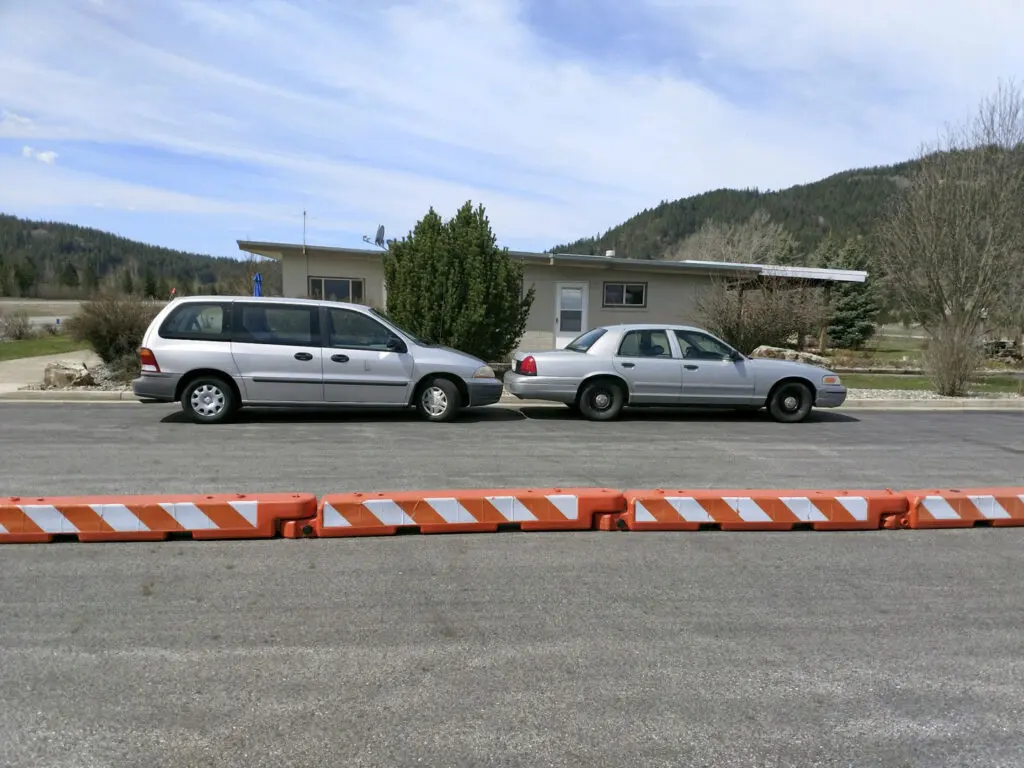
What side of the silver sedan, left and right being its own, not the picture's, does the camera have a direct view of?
right

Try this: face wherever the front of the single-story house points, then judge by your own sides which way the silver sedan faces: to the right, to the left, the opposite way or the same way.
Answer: to the left

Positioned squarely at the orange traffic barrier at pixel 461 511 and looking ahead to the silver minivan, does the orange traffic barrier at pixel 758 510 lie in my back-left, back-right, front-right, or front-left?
back-right

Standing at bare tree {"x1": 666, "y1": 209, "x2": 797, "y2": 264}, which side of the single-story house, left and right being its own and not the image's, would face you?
back

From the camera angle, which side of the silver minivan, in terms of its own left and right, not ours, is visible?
right

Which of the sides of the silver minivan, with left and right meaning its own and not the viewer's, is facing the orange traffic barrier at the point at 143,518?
right

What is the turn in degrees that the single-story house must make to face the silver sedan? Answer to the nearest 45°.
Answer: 0° — it already faces it

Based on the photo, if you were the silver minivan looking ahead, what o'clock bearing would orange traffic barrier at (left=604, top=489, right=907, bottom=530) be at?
The orange traffic barrier is roughly at 2 o'clock from the silver minivan.

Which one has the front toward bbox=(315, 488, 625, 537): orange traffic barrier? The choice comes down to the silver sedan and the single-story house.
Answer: the single-story house

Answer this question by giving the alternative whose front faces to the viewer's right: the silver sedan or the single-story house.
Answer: the silver sedan

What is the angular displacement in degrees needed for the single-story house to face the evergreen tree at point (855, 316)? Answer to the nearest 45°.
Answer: approximately 135° to its left

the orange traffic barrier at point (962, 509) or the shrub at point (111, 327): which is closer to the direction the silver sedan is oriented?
the orange traffic barrier
